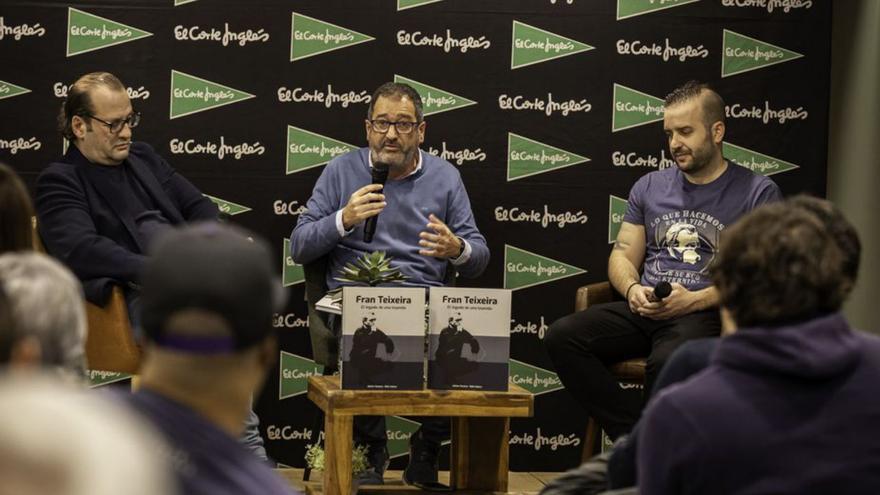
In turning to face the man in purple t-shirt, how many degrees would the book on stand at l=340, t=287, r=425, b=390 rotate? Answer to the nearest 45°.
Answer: approximately 135° to its left

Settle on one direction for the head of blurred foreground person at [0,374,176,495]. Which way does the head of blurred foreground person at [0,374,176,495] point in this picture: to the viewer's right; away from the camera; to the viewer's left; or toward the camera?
away from the camera

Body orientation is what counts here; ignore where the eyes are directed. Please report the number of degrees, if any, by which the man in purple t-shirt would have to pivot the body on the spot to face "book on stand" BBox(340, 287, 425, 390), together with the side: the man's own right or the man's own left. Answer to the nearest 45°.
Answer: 0° — they already face it

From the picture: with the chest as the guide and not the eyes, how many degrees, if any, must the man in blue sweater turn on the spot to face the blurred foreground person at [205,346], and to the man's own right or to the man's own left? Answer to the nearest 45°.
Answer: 0° — they already face them

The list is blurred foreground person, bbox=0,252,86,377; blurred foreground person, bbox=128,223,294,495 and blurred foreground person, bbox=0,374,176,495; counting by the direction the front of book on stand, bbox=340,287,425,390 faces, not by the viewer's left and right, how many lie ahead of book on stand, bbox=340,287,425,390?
3

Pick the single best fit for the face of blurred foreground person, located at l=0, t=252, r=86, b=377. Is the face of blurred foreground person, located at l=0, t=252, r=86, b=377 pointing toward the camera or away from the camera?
away from the camera

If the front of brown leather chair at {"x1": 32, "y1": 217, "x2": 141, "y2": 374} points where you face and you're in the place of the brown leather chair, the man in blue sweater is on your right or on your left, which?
on your left

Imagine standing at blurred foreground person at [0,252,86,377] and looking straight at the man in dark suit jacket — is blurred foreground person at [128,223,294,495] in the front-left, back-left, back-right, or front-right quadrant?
back-right
